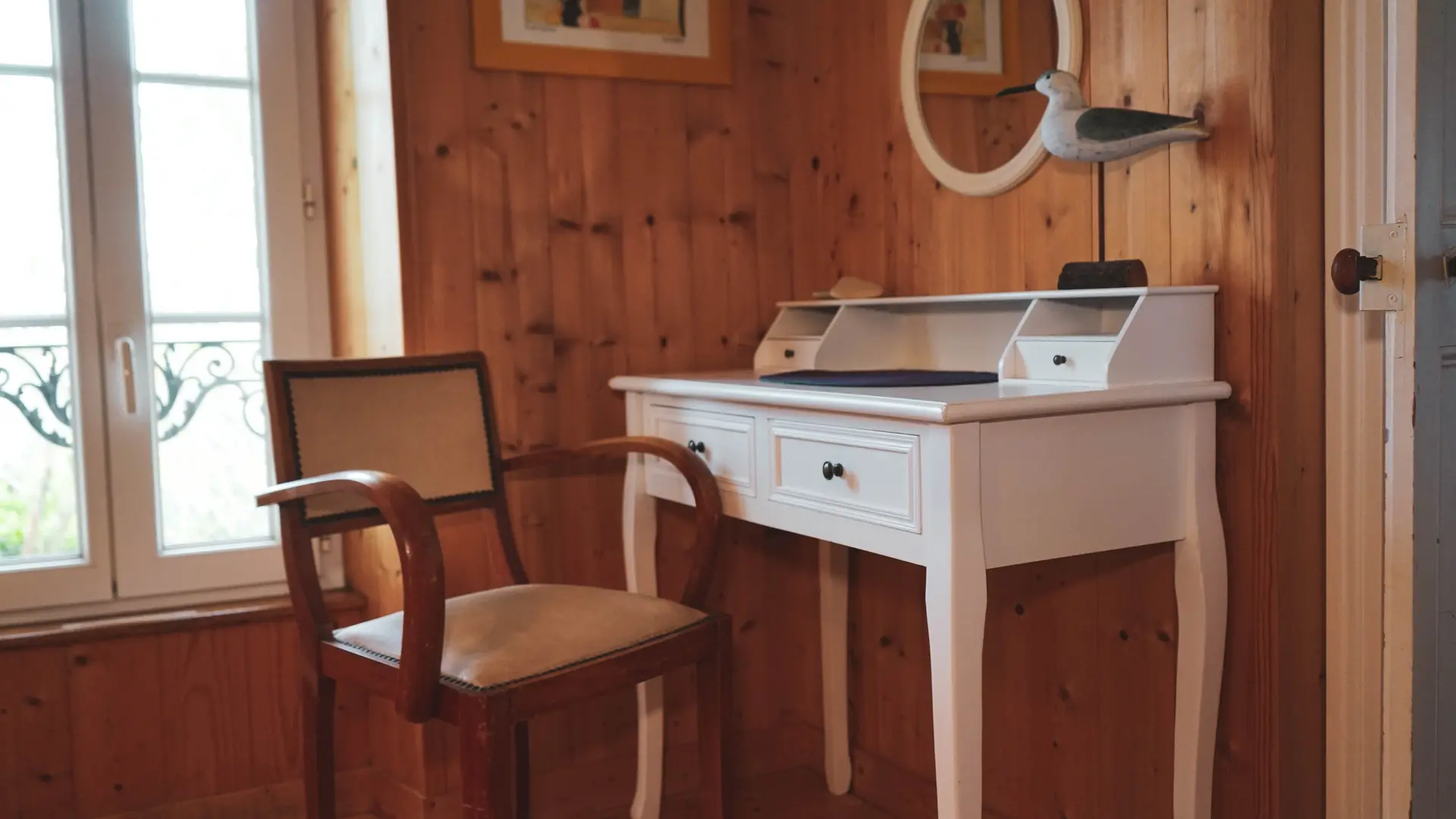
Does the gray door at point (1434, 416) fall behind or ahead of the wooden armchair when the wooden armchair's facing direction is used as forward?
ahead

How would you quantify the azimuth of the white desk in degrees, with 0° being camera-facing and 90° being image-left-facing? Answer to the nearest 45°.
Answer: approximately 45°

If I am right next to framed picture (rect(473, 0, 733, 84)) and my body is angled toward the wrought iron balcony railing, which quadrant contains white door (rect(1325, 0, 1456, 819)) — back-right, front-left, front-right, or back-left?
back-left

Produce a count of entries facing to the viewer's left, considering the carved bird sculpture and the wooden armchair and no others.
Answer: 1

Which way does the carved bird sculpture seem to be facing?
to the viewer's left

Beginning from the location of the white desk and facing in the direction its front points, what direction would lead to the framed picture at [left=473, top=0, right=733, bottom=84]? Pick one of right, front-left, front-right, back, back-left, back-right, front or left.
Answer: right

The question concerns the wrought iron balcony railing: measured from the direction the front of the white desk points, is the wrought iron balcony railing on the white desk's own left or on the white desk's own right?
on the white desk's own right

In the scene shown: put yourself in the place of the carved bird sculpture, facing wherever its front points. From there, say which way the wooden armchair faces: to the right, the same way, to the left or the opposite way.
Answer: the opposite way

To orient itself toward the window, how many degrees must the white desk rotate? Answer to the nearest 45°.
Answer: approximately 45° to its right

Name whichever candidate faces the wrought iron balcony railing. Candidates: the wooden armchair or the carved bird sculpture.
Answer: the carved bird sculpture

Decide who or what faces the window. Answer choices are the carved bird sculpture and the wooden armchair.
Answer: the carved bird sculpture

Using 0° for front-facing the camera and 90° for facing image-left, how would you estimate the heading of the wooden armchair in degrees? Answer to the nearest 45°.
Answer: approximately 315°

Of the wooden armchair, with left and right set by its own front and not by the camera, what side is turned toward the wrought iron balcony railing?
back
